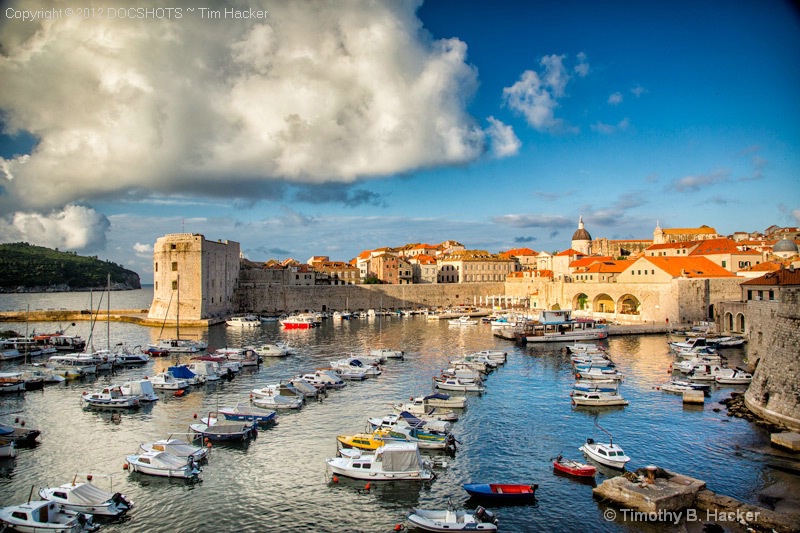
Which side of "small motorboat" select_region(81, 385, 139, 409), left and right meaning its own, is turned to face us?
left

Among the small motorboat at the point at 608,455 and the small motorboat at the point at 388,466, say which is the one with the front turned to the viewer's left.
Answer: the small motorboat at the point at 388,466

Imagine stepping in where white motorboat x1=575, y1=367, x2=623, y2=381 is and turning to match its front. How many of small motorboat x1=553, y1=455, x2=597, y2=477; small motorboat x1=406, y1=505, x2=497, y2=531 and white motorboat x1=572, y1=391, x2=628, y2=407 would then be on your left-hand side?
3

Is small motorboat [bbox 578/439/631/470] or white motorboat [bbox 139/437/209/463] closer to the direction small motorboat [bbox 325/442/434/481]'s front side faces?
the white motorboat

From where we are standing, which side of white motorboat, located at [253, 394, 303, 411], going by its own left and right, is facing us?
left

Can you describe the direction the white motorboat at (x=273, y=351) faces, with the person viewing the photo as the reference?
facing to the left of the viewer

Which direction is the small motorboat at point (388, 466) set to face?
to the viewer's left

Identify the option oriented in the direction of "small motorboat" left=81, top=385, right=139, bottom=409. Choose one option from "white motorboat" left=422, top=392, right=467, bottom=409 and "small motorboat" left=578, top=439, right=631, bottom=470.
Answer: the white motorboat

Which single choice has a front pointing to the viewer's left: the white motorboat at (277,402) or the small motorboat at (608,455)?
the white motorboat

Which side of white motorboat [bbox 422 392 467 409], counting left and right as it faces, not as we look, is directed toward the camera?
left

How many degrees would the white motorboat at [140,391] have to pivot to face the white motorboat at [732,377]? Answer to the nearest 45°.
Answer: approximately 180°

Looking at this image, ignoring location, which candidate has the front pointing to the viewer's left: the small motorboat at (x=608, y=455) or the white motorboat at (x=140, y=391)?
the white motorboat

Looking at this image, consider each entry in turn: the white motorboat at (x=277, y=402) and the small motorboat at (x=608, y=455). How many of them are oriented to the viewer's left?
1

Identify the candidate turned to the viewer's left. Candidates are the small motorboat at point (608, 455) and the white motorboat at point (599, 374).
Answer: the white motorboat

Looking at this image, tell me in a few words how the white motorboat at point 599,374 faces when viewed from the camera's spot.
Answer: facing to the left of the viewer
